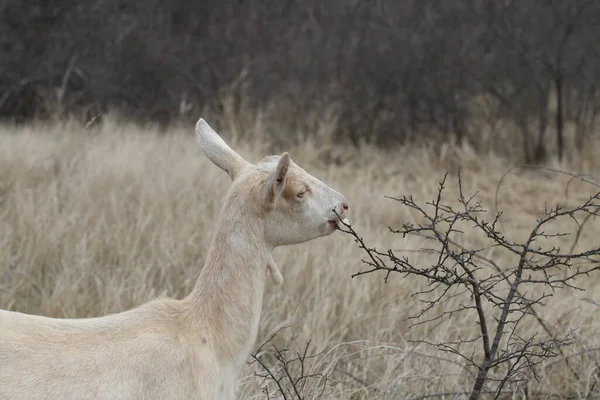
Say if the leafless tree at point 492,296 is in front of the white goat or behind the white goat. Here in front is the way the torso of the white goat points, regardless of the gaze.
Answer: in front

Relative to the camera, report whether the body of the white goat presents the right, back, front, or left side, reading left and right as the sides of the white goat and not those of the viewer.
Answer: right
